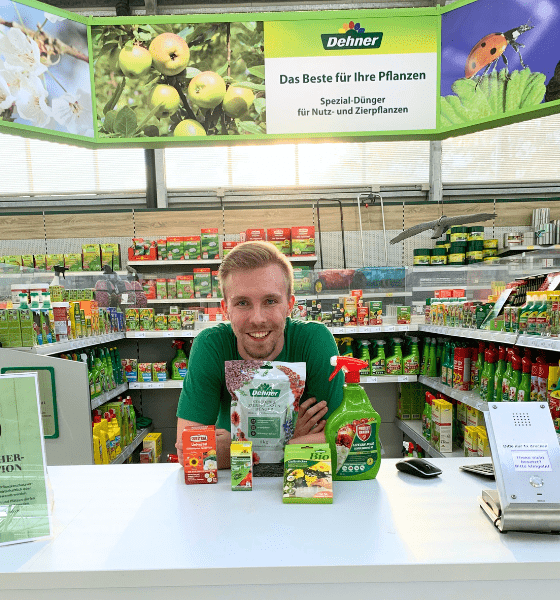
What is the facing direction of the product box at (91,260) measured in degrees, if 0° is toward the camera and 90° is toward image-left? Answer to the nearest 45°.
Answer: approximately 0°

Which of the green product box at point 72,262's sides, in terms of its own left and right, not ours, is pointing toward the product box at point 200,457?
front

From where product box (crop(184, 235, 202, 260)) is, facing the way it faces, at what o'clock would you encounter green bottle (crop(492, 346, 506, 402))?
The green bottle is roughly at 11 o'clock from the product box.

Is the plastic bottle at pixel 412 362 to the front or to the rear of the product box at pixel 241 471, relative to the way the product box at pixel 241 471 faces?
to the rear

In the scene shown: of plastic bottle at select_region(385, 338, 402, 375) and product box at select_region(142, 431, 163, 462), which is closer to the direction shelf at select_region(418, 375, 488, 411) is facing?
the product box
